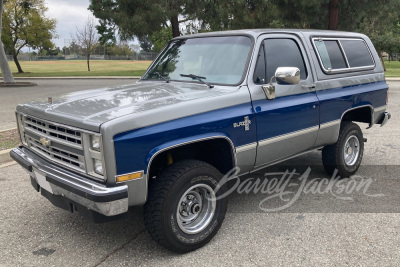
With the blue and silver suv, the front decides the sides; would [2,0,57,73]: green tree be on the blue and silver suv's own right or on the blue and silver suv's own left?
on the blue and silver suv's own right

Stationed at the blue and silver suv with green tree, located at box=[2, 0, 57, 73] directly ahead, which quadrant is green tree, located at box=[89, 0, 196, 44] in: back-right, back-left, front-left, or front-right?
front-right

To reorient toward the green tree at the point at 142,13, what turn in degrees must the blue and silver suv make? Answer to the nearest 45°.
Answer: approximately 135° to its right

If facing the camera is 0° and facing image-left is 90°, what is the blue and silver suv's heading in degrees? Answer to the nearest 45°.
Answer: approximately 45°
